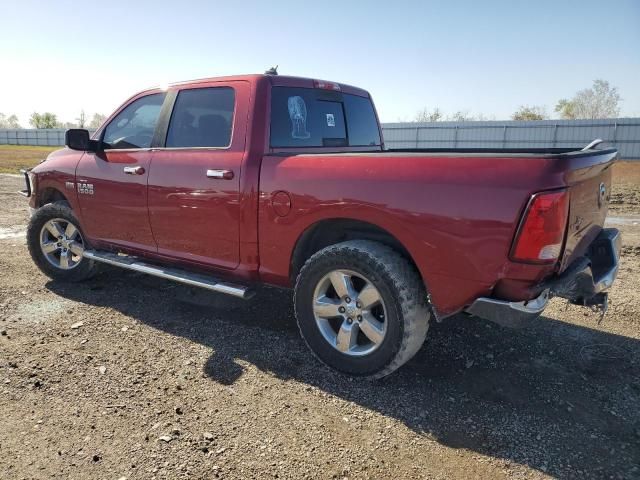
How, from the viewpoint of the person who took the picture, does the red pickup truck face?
facing away from the viewer and to the left of the viewer

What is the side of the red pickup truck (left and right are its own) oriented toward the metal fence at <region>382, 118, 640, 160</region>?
right
